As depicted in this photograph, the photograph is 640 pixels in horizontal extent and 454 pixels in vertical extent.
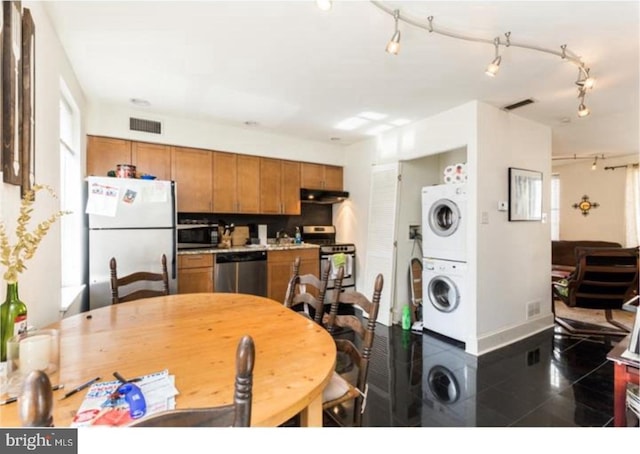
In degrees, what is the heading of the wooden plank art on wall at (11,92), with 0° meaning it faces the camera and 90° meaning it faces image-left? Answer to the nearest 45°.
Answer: approximately 270°

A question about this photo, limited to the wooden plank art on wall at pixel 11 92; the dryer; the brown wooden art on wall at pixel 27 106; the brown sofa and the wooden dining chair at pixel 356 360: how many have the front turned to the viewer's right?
2

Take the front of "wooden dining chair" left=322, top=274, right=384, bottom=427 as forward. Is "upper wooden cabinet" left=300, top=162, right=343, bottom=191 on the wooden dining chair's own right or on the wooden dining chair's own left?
on the wooden dining chair's own right

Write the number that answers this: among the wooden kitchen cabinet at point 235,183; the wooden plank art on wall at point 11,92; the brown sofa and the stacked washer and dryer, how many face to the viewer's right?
1

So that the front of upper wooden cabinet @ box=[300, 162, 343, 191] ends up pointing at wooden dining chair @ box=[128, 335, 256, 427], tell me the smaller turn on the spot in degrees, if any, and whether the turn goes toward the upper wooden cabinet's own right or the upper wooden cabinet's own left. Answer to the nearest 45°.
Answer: approximately 45° to the upper wooden cabinet's own right

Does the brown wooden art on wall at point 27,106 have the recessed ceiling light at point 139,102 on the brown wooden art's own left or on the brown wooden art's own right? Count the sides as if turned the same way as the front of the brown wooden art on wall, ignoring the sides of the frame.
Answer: on the brown wooden art's own left

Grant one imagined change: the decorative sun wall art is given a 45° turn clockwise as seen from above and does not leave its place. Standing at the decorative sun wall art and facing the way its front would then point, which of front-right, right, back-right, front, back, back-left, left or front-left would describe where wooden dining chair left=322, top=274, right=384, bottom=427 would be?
front-left

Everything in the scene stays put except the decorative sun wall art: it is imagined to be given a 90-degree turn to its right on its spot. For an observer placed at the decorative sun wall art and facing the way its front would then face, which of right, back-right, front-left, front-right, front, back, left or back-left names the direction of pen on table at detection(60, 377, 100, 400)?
left

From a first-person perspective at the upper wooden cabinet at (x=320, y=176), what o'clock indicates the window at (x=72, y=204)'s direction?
The window is roughly at 3 o'clock from the upper wooden cabinet.

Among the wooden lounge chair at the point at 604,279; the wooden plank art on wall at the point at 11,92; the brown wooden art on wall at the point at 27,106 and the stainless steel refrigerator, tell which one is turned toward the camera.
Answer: the stainless steel refrigerator

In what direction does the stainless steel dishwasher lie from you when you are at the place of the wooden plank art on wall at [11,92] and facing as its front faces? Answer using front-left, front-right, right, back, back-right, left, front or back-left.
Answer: front-left

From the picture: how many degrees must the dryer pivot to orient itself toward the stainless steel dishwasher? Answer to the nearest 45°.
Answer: approximately 45° to its right

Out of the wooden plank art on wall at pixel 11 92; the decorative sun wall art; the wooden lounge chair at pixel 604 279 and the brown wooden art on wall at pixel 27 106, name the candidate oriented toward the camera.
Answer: the decorative sun wall art

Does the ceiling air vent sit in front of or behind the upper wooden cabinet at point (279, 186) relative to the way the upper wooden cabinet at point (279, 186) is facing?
in front

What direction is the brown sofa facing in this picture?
toward the camera

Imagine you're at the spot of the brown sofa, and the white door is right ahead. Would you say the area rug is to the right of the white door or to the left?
left

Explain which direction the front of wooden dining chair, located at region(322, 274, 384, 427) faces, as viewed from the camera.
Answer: facing the viewer and to the left of the viewer
